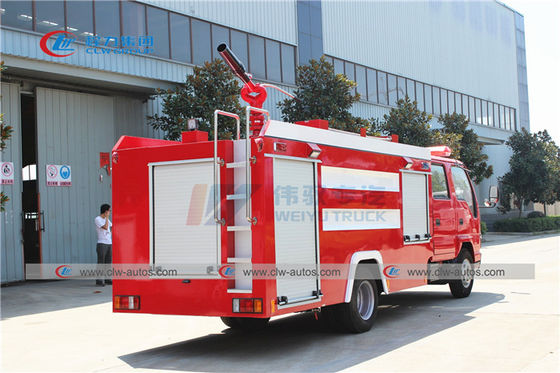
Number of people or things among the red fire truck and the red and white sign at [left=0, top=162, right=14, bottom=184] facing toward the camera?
1

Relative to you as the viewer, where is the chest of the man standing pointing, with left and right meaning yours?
facing the viewer and to the right of the viewer

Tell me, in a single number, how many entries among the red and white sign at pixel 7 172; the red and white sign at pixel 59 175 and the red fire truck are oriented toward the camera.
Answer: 2

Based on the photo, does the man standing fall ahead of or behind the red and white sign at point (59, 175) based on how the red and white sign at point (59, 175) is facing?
ahead

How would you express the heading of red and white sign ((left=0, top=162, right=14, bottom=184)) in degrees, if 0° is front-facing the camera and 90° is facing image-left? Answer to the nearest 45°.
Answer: approximately 0°

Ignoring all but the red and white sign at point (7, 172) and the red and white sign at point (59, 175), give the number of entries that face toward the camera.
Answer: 2

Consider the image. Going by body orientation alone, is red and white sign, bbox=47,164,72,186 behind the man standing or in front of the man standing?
behind

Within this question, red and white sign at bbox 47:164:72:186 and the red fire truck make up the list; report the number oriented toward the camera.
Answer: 1

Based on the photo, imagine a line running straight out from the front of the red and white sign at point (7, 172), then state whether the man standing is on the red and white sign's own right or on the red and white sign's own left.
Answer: on the red and white sign's own left

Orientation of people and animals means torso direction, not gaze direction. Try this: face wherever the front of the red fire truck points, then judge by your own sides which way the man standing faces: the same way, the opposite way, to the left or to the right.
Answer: to the right

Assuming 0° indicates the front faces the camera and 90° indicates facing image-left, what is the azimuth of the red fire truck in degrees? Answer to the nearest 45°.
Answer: approximately 225°

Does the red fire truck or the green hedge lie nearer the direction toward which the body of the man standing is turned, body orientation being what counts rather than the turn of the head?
the red fire truck

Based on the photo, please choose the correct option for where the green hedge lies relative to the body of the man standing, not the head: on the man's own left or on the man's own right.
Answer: on the man's own left
